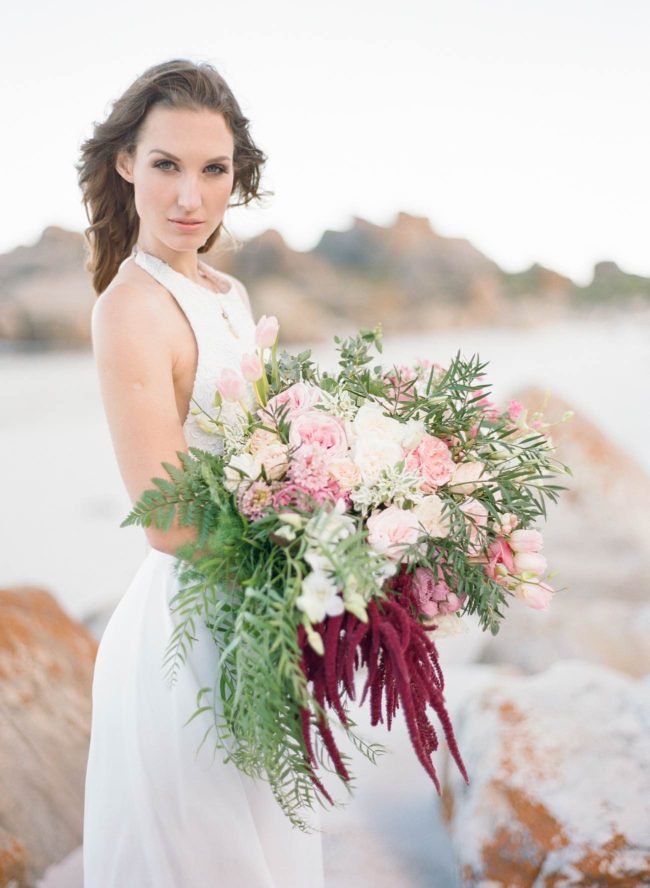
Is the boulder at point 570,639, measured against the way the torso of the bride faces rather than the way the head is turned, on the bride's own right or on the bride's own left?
on the bride's own left

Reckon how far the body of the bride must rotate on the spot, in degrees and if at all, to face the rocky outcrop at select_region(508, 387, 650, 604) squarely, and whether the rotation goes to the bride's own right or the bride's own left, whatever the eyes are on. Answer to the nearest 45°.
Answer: approximately 90° to the bride's own left

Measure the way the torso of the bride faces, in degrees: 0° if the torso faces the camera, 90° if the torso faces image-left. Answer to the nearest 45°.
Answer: approximately 315°

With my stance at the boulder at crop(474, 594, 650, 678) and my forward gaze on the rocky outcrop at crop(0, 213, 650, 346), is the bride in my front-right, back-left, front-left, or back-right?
back-left
